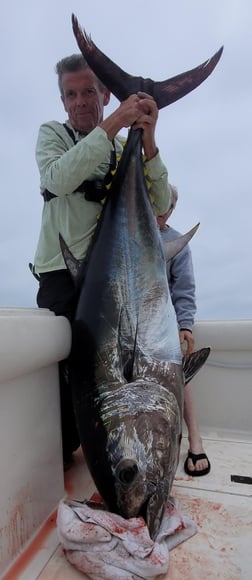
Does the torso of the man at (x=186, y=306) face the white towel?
yes

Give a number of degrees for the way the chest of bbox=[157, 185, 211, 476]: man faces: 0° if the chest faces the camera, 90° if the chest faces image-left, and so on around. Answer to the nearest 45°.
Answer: approximately 0°
